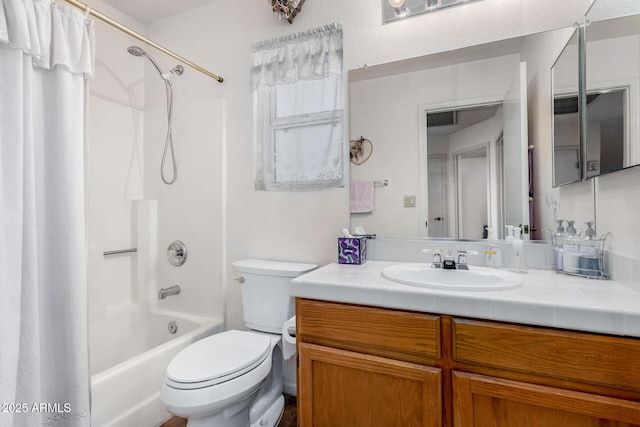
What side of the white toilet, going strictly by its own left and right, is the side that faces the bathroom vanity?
left

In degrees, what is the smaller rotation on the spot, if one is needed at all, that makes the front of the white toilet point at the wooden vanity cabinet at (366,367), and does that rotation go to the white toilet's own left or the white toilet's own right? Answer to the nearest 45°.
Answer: approximately 90° to the white toilet's own left

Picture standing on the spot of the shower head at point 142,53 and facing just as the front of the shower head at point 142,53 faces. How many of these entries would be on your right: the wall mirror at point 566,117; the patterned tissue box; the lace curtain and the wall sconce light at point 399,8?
0

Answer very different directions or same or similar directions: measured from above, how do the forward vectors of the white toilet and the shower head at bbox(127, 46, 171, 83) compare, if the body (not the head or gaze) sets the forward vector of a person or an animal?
same or similar directions

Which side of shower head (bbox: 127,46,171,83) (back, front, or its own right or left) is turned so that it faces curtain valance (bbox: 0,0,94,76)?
front

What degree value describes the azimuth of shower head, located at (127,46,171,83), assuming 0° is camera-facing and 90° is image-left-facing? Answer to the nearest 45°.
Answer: approximately 45°

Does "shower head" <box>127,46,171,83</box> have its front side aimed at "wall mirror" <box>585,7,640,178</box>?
no

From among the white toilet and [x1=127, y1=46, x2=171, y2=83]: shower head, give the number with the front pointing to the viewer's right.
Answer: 0

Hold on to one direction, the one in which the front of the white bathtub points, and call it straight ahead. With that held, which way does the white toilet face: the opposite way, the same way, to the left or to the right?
to the right

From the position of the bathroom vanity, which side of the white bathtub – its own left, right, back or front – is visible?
front

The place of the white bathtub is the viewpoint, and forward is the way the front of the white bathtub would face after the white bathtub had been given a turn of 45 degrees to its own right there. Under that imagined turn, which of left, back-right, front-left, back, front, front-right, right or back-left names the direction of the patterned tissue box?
front-left

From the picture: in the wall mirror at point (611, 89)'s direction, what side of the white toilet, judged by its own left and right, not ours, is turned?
left

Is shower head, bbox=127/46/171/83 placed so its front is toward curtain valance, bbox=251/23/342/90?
no

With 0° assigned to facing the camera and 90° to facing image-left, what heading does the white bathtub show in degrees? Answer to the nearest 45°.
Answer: approximately 315°

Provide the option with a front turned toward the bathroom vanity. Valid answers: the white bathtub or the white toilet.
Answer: the white bathtub

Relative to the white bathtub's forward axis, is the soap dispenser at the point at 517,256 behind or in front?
in front

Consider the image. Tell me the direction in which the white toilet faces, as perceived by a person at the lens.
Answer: facing the viewer and to the left of the viewer
